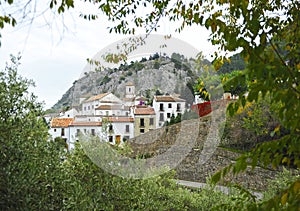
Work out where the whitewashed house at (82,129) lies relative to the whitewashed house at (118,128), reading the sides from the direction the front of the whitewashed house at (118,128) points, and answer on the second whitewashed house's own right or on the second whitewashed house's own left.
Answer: on the second whitewashed house's own right

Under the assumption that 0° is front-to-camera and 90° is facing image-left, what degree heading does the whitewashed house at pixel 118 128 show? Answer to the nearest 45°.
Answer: approximately 0°
